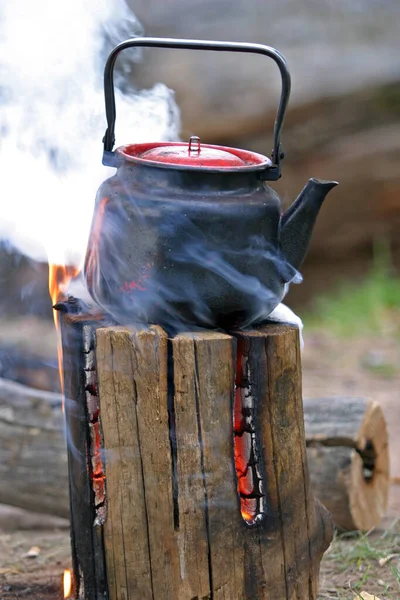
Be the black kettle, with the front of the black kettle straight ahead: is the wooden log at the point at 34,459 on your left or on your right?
on your left

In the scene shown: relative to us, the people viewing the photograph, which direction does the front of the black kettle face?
facing to the right of the viewer
